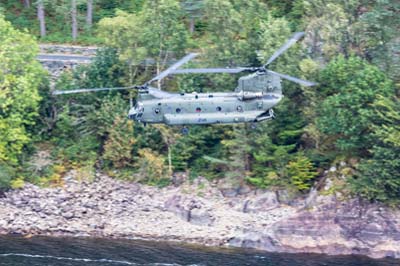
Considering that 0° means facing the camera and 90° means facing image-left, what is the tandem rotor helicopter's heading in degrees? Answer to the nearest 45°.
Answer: approximately 90°
